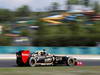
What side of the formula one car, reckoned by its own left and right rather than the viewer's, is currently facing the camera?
right
